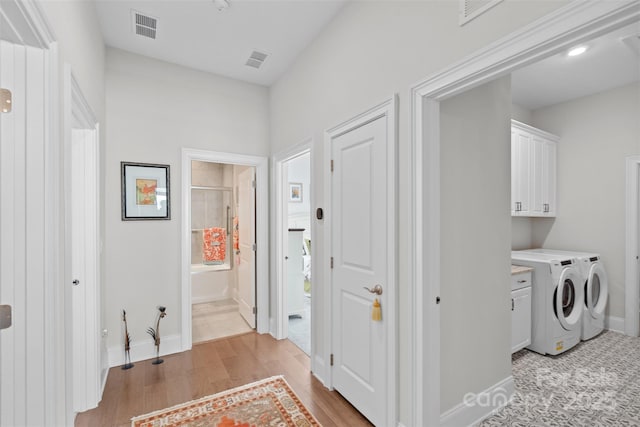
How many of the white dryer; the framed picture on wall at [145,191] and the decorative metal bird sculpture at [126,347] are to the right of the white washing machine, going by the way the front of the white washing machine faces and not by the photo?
2

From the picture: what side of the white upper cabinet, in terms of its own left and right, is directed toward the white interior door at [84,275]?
right

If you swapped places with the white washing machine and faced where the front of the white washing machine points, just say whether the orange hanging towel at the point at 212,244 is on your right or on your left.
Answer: on your right

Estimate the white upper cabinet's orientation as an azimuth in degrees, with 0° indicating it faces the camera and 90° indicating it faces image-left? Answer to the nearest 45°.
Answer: approximately 315°

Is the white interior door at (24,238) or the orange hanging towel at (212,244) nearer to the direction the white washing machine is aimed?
the white interior door

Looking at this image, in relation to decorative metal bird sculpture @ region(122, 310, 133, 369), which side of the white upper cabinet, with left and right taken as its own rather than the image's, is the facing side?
right

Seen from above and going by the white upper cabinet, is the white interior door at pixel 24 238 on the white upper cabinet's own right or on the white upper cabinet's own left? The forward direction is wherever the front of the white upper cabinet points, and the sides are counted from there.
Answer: on the white upper cabinet's own right

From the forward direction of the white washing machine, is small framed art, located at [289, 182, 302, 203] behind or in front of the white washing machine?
behind

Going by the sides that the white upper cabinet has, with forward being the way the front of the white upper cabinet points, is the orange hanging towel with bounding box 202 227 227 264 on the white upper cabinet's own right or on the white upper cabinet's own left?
on the white upper cabinet's own right

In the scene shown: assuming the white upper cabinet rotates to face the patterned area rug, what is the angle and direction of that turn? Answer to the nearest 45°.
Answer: approximately 90° to its right
